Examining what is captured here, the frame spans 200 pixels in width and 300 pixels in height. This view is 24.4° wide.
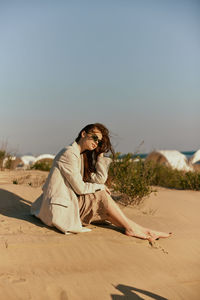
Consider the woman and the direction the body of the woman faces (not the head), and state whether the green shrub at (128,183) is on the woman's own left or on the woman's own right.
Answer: on the woman's own left

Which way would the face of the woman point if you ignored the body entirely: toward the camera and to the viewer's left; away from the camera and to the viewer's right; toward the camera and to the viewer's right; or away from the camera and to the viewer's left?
toward the camera and to the viewer's right

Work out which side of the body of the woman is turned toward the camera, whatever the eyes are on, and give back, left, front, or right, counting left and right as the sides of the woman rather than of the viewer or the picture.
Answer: right
